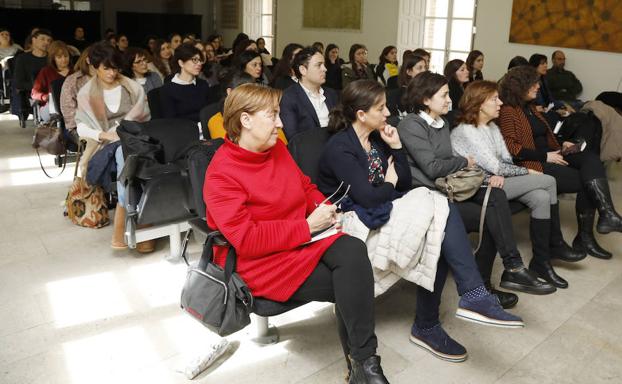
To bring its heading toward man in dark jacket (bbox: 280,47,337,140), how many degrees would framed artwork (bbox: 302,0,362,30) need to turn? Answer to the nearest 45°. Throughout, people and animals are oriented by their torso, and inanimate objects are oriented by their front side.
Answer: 0° — it already faces them

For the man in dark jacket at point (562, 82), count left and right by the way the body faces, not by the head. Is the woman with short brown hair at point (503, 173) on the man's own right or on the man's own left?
on the man's own right

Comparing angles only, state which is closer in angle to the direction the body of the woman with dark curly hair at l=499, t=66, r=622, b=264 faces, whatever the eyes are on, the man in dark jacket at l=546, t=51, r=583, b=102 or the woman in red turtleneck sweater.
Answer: the woman in red turtleneck sweater

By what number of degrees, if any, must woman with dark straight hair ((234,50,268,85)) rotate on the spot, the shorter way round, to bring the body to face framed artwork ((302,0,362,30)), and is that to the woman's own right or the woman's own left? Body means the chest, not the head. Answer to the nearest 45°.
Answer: approximately 135° to the woman's own left

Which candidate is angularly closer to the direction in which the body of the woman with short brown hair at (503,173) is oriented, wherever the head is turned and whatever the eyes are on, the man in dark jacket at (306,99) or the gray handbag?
the gray handbag
